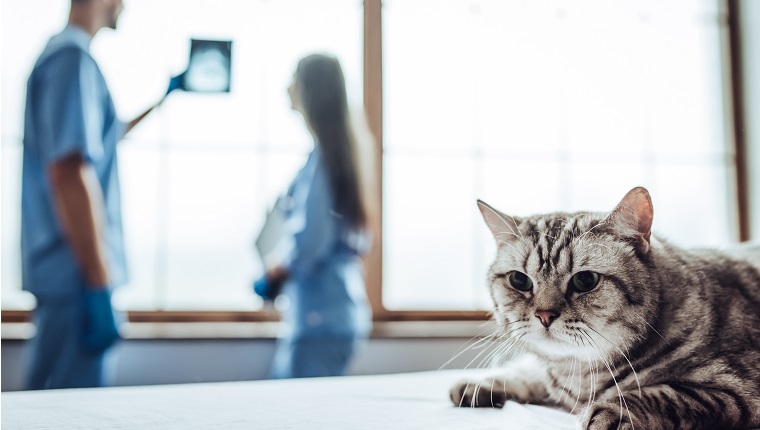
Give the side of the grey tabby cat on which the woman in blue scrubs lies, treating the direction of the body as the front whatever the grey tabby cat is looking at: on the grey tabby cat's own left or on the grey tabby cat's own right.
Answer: on the grey tabby cat's own right

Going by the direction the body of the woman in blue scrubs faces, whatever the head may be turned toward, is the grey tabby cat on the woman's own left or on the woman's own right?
on the woman's own left

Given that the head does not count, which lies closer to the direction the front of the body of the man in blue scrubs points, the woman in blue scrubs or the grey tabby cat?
the woman in blue scrubs

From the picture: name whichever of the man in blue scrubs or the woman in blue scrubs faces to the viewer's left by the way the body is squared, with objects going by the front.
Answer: the woman in blue scrubs

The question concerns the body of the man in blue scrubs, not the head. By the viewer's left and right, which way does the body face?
facing to the right of the viewer

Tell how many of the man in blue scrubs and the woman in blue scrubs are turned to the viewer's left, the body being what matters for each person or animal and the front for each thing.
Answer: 1

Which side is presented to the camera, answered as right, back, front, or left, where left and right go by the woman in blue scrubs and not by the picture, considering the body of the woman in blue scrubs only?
left

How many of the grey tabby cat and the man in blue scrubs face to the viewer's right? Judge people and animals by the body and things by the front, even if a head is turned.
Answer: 1

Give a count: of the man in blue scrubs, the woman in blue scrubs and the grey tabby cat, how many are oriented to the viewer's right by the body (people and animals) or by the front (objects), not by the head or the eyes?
1

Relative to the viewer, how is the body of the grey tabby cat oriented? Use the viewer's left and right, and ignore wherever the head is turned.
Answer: facing the viewer and to the left of the viewer

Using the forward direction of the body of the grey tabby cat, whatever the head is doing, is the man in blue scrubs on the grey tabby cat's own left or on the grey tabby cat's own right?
on the grey tabby cat's own right

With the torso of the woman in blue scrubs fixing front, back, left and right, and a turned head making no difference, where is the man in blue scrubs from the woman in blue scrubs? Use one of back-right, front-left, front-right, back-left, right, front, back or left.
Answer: front

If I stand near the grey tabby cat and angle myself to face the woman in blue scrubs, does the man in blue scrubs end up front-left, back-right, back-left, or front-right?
front-left

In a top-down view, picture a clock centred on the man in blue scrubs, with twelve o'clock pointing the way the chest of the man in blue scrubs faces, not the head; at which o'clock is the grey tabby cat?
The grey tabby cat is roughly at 2 o'clock from the man in blue scrubs.

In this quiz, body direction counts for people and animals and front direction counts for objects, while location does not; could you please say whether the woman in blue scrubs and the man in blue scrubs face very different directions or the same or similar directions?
very different directions
